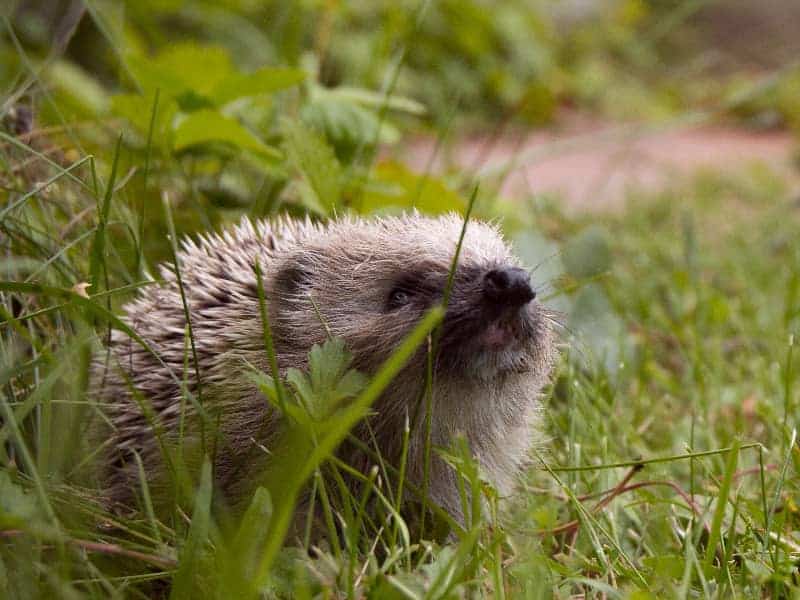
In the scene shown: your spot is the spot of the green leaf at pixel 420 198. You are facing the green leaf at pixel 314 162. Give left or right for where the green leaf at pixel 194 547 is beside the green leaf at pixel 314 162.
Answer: left

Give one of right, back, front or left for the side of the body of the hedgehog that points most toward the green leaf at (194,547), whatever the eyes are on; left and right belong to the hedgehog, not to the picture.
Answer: right

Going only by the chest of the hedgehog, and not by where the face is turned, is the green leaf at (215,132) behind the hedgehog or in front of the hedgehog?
behind

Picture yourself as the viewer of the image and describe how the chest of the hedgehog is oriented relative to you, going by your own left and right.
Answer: facing the viewer and to the right of the viewer

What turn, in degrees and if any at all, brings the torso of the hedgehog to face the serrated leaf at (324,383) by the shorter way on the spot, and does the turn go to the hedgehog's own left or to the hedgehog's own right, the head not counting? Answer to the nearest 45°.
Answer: approximately 45° to the hedgehog's own right
